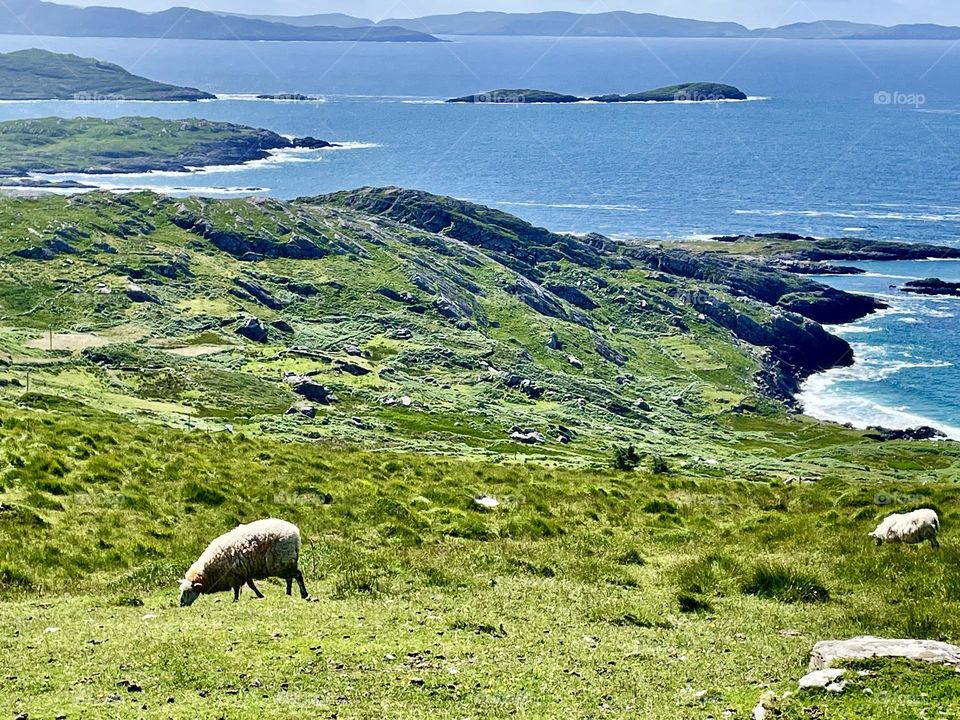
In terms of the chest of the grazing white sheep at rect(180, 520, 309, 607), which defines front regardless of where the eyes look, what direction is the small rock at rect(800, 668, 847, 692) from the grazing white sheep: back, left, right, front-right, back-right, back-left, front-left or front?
back-left

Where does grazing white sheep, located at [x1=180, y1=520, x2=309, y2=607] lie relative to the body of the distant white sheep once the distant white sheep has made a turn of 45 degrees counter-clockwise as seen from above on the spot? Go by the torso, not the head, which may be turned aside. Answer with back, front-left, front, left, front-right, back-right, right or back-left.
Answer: front

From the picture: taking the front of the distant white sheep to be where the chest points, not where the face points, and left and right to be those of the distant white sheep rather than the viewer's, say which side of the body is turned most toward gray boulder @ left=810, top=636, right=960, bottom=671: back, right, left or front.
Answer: left

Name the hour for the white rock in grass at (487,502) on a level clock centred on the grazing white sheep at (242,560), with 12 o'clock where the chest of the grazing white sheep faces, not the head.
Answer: The white rock in grass is roughly at 4 o'clock from the grazing white sheep.

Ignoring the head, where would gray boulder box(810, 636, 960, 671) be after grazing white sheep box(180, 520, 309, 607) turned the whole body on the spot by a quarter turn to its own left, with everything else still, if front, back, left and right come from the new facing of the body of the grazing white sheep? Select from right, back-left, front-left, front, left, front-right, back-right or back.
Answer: front-left

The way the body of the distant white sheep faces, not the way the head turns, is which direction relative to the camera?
to the viewer's left

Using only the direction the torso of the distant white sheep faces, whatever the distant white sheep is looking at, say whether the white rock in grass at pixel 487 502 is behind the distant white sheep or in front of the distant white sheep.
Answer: in front

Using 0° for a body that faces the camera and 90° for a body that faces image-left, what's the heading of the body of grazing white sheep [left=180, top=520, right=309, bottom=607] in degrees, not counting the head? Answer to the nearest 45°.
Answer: approximately 90°

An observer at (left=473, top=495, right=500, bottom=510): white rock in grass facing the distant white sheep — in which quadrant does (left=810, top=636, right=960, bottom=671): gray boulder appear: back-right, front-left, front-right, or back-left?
front-right

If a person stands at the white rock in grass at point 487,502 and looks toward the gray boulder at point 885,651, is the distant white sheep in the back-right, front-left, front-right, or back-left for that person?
front-left
